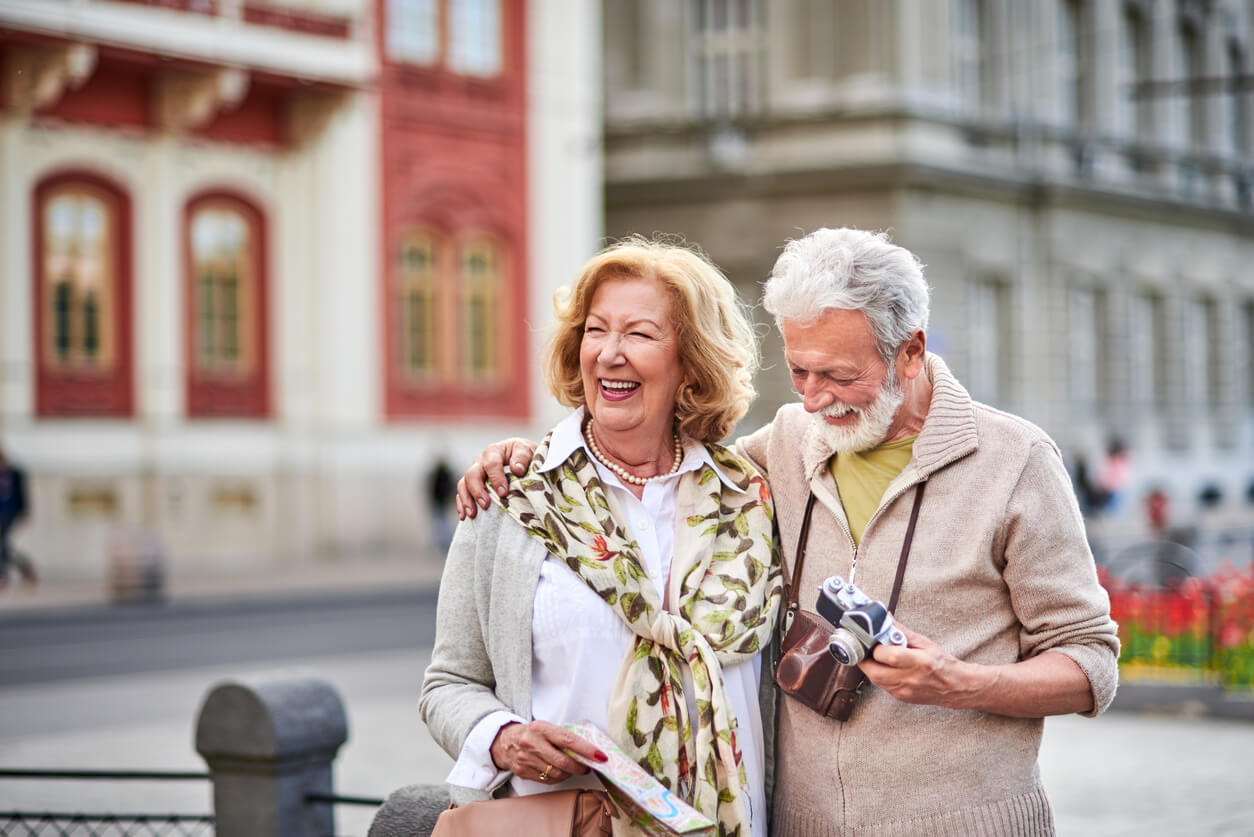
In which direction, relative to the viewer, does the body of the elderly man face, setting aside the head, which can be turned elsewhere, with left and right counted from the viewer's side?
facing the viewer and to the left of the viewer

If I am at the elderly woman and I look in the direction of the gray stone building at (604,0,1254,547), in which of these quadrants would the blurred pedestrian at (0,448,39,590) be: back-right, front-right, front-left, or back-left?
front-left

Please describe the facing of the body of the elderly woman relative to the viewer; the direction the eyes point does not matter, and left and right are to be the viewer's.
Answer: facing the viewer

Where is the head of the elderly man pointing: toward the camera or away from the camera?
toward the camera

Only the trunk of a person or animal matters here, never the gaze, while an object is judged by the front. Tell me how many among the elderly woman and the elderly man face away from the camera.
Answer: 0

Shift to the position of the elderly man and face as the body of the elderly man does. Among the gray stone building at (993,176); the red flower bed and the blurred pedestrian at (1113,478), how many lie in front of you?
0

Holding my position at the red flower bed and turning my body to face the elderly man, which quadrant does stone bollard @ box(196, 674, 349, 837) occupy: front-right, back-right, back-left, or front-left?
front-right

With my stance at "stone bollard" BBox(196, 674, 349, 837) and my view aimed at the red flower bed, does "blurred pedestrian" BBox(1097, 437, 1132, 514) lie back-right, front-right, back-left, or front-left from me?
front-left

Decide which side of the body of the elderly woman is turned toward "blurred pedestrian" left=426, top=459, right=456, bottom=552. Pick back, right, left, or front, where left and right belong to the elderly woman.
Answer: back

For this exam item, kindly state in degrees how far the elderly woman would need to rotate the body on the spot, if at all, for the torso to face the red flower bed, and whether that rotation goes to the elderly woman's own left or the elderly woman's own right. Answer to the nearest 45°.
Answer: approximately 135° to the elderly woman's own left

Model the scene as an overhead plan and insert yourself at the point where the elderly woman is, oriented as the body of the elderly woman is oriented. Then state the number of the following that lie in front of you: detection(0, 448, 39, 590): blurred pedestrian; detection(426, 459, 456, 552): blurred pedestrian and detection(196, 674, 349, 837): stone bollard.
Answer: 0
